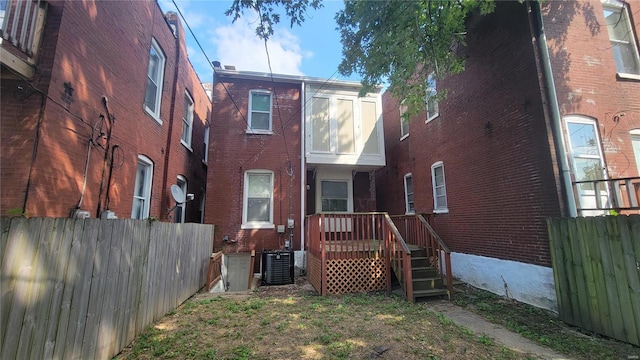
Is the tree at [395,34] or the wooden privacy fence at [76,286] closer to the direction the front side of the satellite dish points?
the tree

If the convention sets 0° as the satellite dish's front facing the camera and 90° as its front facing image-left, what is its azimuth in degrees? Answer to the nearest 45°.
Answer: approximately 315°

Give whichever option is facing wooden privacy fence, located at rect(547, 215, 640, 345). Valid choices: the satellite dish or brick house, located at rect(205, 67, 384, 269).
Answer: the satellite dish

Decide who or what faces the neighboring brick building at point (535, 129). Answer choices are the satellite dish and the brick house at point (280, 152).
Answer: the satellite dish
